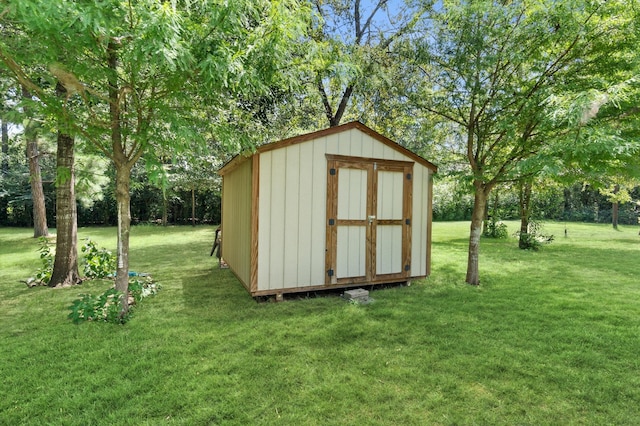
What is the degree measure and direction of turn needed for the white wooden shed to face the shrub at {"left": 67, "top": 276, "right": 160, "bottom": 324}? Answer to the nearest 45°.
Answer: approximately 90° to its right

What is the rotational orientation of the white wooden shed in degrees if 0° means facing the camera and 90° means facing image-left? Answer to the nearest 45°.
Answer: approximately 315°

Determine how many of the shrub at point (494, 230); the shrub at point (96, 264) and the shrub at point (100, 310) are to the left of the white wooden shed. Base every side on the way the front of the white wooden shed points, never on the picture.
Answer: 1

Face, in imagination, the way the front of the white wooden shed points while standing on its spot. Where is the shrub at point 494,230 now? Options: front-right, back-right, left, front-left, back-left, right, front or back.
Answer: left

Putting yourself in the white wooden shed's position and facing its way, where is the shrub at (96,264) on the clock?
The shrub is roughly at 5 o'clock from the white wooden shed.
